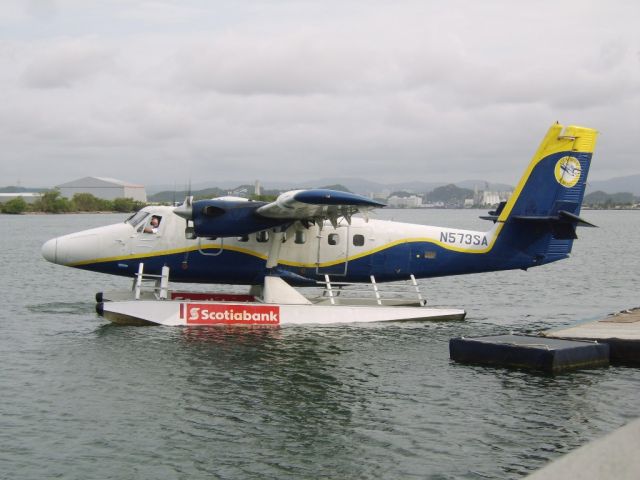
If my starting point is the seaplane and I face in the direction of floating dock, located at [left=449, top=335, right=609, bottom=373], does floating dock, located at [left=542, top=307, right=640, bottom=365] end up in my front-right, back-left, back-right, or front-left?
front-left

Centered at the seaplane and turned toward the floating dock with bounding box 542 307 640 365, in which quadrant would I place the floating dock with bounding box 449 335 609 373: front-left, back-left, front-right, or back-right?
front-right

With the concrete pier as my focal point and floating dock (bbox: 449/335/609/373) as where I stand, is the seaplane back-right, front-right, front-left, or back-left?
back-right

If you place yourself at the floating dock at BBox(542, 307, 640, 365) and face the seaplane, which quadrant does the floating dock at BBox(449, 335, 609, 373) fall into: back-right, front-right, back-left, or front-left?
front-left

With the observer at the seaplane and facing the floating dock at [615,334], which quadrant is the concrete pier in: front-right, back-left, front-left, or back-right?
front-right

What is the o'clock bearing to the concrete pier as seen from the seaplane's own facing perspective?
The concrete pier is roughly at 9 o'clock from the seaplane.

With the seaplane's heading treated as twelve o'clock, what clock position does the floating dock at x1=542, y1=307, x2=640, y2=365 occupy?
The floating dock is roughly at 7 o'clock from the seaplane.

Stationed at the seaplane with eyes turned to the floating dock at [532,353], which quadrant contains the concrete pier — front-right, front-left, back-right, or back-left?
front-right

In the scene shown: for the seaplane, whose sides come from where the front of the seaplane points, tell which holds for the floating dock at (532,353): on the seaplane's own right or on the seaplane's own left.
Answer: on the seaplane's own left

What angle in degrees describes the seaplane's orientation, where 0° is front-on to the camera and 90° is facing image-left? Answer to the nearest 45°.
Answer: approximately 90°
